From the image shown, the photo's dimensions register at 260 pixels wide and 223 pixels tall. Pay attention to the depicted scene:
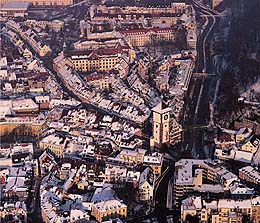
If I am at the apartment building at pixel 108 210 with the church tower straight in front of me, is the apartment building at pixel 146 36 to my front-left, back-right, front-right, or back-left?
front-left

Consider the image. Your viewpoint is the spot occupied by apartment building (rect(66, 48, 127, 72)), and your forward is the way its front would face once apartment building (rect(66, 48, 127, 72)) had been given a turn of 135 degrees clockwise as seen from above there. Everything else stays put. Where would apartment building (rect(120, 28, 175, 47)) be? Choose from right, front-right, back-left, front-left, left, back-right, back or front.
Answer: right

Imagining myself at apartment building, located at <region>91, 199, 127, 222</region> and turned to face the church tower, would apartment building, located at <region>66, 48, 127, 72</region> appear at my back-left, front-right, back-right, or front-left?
front-left

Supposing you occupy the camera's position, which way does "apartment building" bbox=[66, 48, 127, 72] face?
facing the viewer

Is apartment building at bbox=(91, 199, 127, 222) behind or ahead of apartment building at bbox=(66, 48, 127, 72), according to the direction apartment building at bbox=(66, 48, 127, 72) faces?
ahead

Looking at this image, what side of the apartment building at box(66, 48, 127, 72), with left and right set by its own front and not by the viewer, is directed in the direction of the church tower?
front
